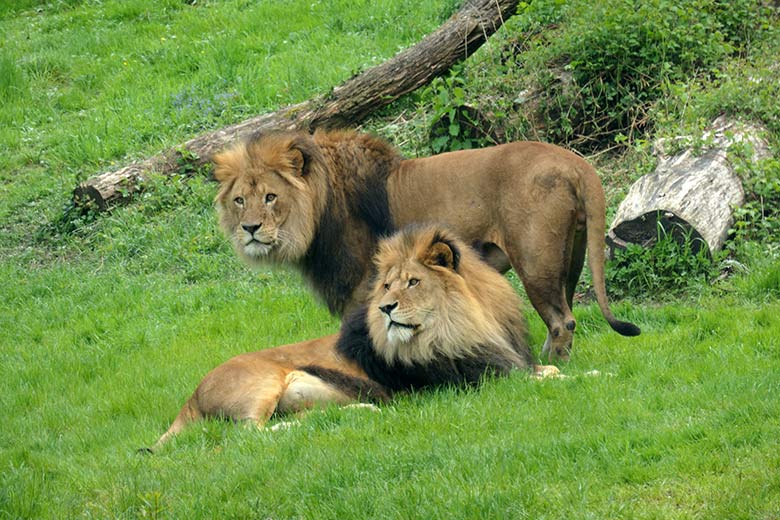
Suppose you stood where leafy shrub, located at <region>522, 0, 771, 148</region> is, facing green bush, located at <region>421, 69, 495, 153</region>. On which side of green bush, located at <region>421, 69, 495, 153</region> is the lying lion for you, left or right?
left

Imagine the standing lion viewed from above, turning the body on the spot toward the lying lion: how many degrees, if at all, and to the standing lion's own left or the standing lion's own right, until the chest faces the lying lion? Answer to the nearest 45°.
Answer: approximately 90° to the standing lion's own left

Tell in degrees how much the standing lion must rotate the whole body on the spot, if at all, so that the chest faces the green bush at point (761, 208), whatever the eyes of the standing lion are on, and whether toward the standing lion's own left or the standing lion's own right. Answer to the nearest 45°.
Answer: approximately 180°

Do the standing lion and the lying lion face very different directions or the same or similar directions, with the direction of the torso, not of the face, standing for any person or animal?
very different directions

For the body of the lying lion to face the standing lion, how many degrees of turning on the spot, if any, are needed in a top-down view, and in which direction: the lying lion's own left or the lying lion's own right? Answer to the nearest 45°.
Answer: approximately 90° to the lying lion's own left

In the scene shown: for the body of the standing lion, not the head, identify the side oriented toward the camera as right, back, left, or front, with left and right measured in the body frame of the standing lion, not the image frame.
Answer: left

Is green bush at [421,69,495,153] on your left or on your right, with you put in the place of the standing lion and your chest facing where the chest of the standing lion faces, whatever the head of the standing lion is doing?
on your right

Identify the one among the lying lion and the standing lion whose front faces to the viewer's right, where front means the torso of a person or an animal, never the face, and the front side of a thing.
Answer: the lying lion

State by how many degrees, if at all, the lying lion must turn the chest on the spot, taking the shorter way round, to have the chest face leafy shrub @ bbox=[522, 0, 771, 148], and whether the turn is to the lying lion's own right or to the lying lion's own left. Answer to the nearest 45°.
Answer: approximately 45° to the lying lion's own left

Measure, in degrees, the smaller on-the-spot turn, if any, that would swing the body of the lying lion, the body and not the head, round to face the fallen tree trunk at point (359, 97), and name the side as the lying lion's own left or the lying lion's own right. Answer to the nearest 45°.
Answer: approximately 90° to the lying lion's own left

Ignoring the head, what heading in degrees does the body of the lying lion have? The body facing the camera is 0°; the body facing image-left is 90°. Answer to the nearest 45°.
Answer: approximately 270°
